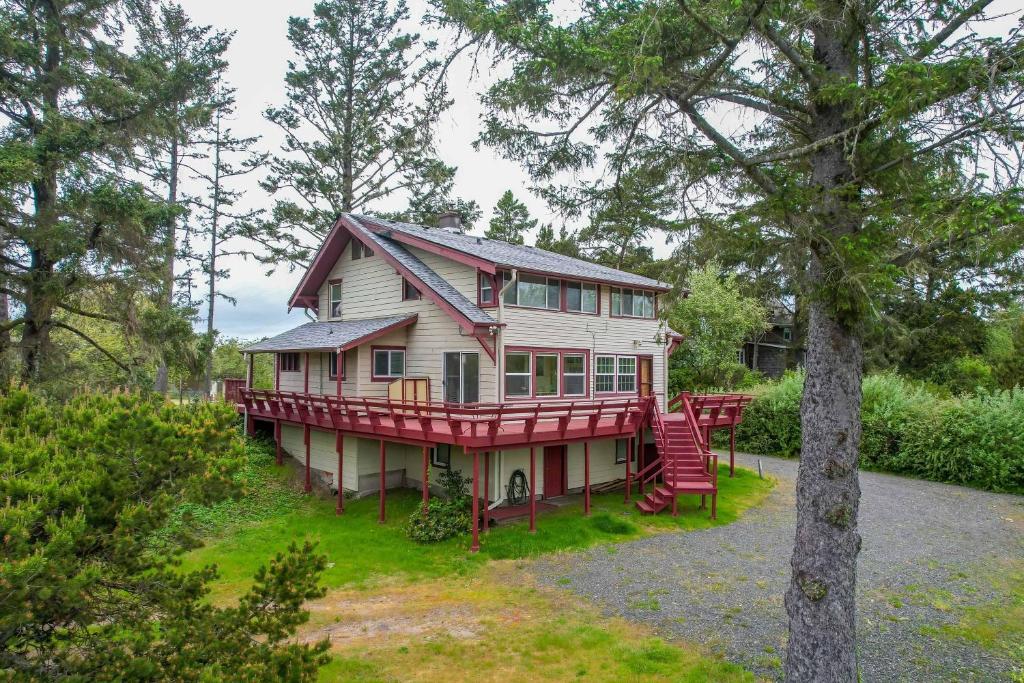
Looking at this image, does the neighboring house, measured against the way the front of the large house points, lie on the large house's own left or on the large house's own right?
on the large house's own left

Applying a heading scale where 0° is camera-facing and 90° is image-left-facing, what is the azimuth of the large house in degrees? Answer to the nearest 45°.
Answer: approximately 315°

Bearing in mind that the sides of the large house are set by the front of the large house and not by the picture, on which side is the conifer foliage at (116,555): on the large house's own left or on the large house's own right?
on the large house's own right

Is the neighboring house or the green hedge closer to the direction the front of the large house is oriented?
the green hedge

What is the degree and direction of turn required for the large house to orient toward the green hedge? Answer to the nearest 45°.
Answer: approximately 45° to its left

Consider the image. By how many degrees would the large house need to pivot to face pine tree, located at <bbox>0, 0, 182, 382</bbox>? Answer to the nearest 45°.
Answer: approximately 135° to its right

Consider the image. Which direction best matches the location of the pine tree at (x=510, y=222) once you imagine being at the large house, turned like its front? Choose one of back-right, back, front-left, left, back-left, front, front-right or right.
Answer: back-left

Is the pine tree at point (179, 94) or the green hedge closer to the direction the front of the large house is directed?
the green hedge

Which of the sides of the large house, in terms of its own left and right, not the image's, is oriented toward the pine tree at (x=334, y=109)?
back
